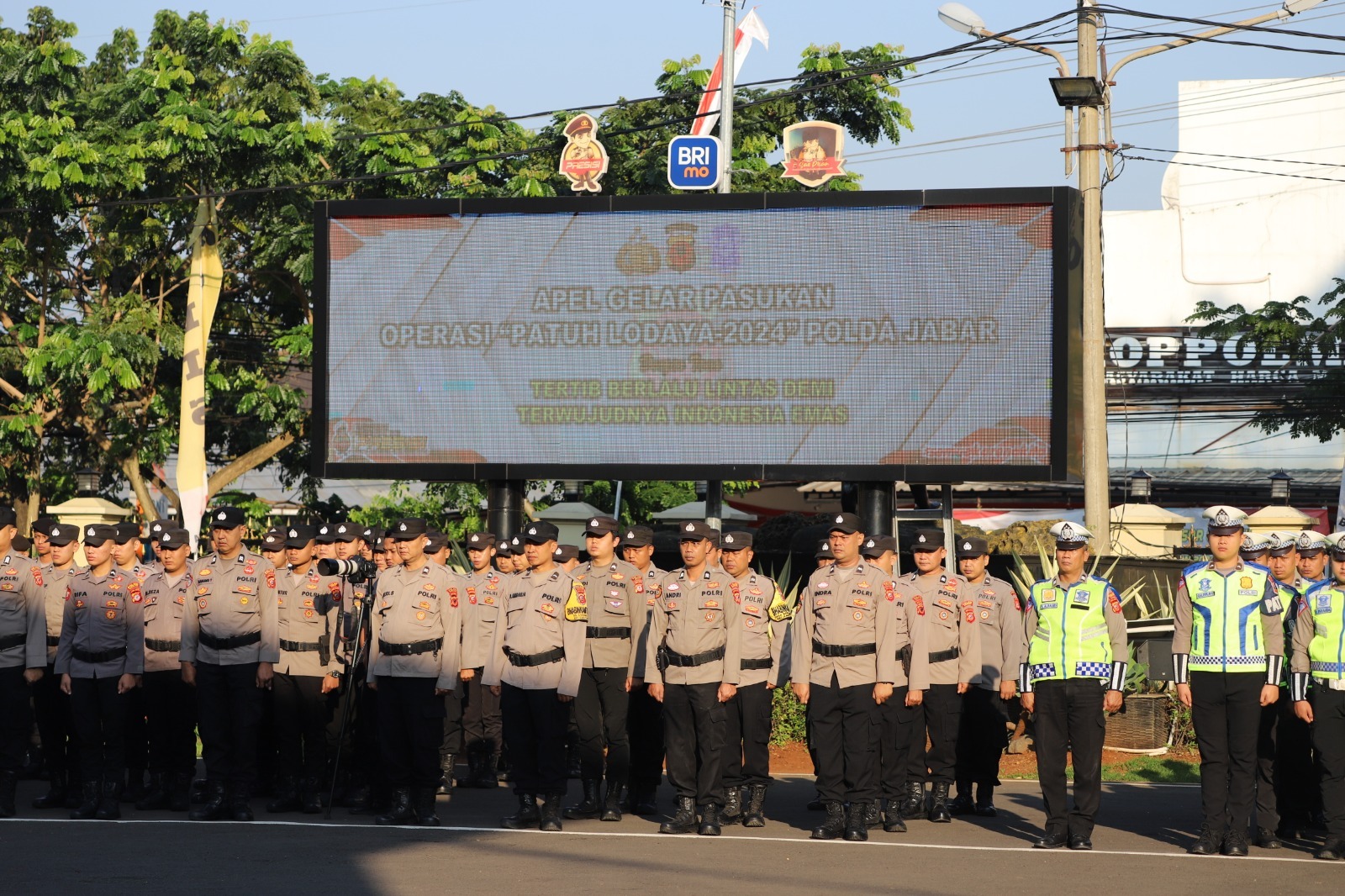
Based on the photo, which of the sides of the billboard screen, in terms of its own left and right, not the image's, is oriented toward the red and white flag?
back

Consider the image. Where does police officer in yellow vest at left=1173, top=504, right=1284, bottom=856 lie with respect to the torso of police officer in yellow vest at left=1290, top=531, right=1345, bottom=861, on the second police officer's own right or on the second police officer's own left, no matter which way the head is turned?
on the second police officer's own right

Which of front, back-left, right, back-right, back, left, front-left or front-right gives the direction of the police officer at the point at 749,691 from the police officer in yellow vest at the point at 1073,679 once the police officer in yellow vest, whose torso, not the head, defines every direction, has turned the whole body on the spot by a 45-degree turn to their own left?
back-right

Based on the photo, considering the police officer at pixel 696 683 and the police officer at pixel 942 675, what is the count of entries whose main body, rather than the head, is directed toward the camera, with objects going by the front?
2

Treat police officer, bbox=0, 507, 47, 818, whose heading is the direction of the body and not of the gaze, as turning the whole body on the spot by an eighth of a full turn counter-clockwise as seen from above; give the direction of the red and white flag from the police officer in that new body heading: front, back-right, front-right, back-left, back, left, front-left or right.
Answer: left

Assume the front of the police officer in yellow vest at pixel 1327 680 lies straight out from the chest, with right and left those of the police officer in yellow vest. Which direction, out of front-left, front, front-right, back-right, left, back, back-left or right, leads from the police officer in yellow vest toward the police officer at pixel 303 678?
right

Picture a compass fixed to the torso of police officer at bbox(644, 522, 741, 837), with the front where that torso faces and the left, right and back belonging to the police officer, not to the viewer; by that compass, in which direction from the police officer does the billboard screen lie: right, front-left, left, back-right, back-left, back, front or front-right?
back

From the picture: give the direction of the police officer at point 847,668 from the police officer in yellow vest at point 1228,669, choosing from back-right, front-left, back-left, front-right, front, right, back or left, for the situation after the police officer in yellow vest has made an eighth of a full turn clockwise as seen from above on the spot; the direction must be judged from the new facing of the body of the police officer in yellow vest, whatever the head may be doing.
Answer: front-right
